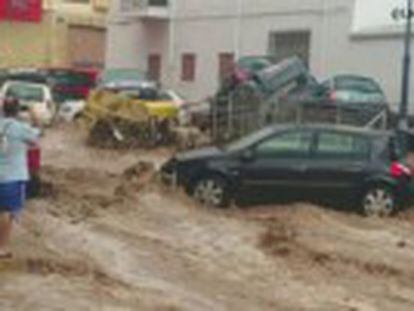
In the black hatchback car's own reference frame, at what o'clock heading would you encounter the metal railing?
The metal railing is roughly at 3 o'clock from the black hatchback car.

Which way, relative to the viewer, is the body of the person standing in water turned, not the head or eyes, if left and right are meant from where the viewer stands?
facing away from the viewer and to the right of the viewer

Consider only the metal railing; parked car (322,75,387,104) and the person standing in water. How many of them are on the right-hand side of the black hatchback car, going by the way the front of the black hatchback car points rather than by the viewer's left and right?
2

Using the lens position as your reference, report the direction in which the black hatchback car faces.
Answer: facing to the left of the viewer

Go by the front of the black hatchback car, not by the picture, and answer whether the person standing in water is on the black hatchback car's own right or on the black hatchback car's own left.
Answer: on the black hatchback car's own left

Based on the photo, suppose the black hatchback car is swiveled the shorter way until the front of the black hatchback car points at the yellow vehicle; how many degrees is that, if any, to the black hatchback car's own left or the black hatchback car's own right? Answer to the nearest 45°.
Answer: approximately 45° to the black hatchback car's own right

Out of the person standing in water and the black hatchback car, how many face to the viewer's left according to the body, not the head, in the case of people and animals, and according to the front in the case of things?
1

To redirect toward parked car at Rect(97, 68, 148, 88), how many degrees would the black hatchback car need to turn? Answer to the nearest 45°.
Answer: approximately 90° to its right
